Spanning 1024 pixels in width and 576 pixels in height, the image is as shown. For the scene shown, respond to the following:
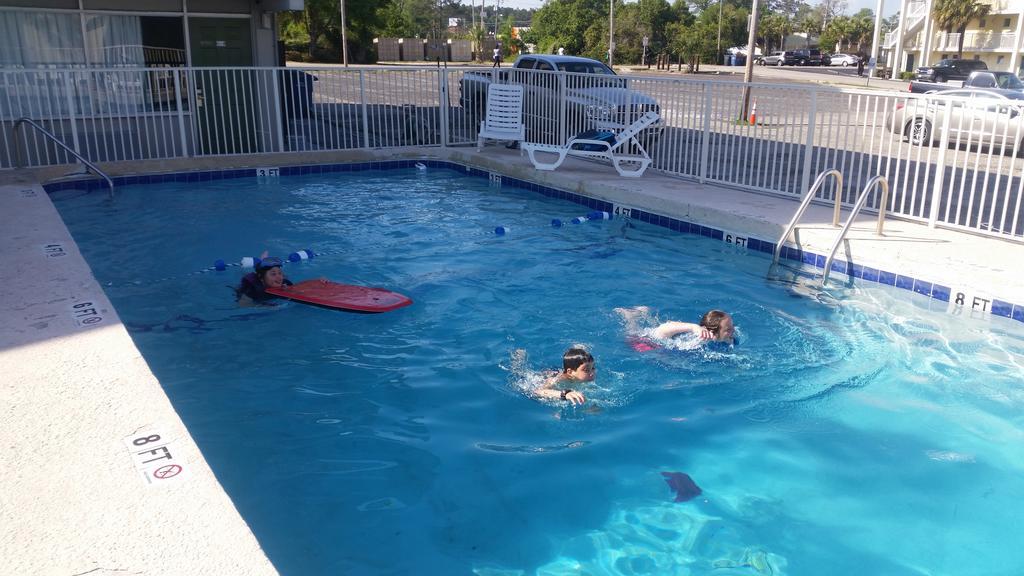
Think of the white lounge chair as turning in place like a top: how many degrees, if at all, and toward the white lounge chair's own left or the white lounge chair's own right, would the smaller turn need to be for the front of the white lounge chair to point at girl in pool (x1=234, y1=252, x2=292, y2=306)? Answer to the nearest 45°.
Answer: approximately 45° to the white lounge chair's own left

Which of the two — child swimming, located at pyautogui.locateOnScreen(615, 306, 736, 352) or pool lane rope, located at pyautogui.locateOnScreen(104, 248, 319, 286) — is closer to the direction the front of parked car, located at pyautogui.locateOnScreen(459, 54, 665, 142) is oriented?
the child swimming

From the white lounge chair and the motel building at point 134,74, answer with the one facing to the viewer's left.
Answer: the white lounge chair

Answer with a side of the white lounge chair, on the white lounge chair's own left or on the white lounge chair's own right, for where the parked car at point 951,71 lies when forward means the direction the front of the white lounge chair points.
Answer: on the white lounge chair's own right

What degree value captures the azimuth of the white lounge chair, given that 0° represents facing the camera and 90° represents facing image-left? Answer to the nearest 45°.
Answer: approximately 90°
